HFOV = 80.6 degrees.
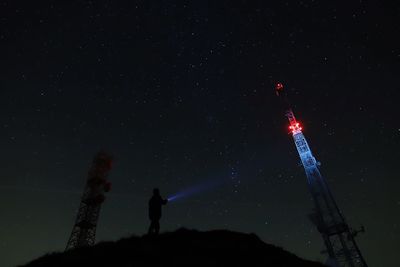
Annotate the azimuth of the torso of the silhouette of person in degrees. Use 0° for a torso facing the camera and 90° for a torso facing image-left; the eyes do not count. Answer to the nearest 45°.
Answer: approximately 270°

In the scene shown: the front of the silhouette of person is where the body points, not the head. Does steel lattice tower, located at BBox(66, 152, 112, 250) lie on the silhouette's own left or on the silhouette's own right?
on the silhouette's own left
